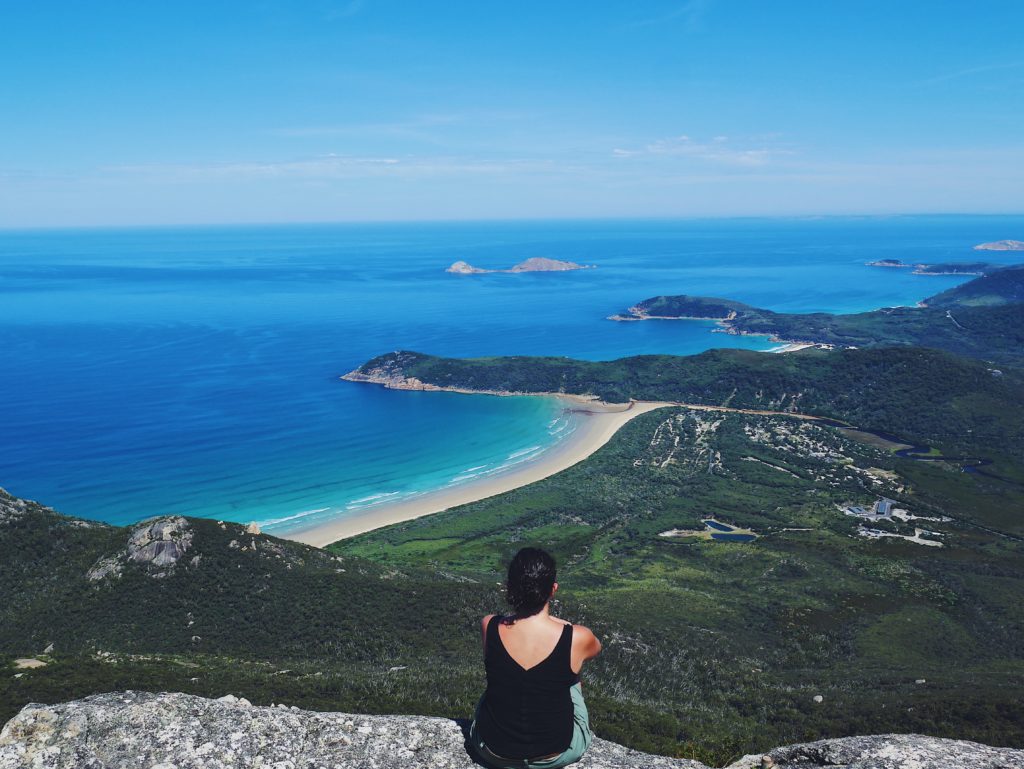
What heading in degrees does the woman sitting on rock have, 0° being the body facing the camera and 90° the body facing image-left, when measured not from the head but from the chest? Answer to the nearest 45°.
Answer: approximately 180°

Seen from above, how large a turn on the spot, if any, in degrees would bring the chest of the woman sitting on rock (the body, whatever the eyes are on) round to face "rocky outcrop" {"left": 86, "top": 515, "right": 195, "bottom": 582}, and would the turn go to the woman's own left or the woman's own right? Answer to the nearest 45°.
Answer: approximately 45° to the woman's own left

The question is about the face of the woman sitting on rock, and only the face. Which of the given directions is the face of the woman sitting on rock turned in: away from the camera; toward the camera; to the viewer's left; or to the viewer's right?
away from the camera
